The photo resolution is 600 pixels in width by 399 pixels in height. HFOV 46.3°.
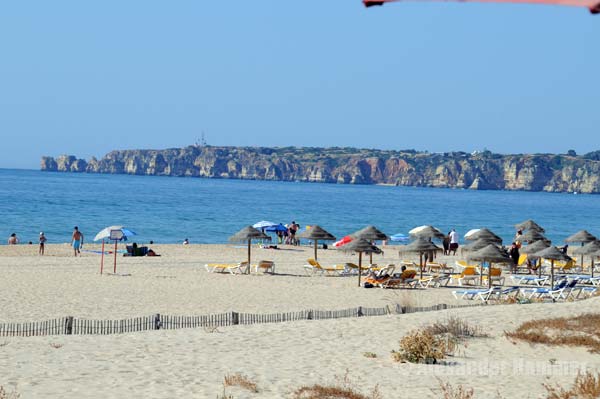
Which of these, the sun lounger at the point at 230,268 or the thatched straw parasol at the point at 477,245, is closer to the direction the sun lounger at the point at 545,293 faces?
the sun lounger

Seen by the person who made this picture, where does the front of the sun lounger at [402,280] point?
facing to the left of the viewer

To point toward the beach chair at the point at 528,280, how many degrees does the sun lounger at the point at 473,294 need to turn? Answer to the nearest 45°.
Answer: approximately 90° to its right

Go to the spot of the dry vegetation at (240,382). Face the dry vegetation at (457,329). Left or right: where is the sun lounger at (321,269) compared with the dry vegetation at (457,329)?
left

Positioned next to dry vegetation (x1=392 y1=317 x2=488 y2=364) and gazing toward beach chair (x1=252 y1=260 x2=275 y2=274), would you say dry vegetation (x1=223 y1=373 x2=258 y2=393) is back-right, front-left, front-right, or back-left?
back-left

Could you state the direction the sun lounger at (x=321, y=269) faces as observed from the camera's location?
facing to the right of the viewer
